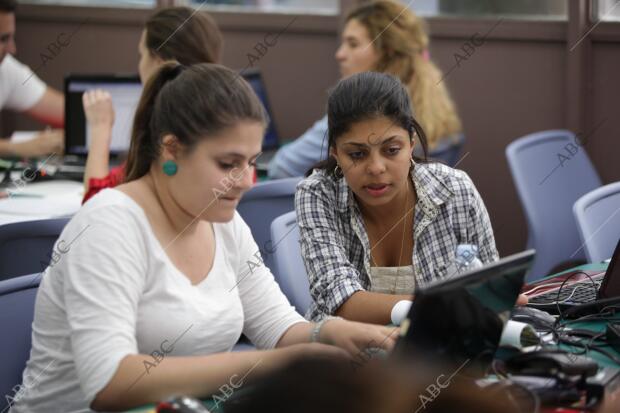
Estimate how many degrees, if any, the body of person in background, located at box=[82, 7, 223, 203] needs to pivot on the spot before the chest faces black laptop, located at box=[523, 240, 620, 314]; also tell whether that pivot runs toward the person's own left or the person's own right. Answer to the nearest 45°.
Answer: approximately 180°

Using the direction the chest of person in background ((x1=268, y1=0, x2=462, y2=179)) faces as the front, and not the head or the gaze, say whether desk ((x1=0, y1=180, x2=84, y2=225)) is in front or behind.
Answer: in front

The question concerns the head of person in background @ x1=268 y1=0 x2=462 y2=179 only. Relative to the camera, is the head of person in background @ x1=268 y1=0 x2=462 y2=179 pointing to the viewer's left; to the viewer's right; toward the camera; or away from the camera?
to the viewer's left

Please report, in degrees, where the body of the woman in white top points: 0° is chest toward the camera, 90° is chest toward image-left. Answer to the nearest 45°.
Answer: approximately 315°

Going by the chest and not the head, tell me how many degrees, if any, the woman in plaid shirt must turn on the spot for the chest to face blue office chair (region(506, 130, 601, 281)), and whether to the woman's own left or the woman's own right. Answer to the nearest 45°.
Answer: approximately 135° to the woman's own left

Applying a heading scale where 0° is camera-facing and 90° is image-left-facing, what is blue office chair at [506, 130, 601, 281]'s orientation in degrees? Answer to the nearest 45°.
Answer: approximately 315°

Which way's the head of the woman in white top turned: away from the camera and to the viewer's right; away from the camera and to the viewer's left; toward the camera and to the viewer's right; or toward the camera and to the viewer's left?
toward the camera and to the viewer's right

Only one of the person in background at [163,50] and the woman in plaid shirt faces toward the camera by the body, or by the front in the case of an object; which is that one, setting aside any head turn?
the woman in plaid shirt

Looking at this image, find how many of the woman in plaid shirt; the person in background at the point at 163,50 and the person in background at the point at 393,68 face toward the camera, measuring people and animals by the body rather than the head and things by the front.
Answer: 1

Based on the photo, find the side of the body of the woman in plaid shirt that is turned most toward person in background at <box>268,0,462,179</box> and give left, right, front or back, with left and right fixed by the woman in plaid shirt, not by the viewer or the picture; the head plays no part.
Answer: back

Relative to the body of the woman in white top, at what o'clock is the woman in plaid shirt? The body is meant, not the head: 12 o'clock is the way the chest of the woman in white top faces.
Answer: The woman in plaid shirt is roughly at 9 o'clock from the woman in white top.

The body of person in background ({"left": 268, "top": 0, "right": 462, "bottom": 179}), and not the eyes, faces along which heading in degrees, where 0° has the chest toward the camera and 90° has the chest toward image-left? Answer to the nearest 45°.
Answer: approximately 90°

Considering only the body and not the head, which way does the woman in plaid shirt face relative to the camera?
toward the camera

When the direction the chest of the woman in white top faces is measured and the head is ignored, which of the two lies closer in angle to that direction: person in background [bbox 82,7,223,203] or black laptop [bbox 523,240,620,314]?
the black laptop
